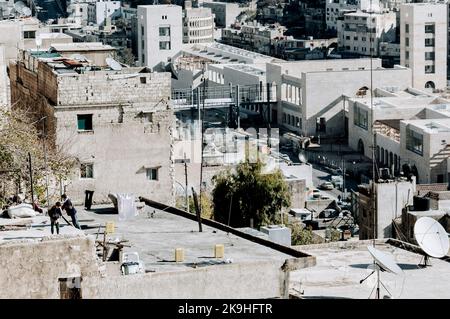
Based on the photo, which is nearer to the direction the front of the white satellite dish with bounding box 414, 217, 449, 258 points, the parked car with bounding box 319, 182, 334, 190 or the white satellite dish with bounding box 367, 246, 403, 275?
the white satellite dish

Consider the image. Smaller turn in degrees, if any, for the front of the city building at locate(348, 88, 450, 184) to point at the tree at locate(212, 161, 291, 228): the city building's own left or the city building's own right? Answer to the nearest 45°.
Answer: approximately 45° to the city building's own left

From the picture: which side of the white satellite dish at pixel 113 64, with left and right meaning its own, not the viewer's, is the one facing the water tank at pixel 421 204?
front

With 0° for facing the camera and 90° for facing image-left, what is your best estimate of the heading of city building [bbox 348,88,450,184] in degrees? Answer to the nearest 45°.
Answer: approximately 45°
